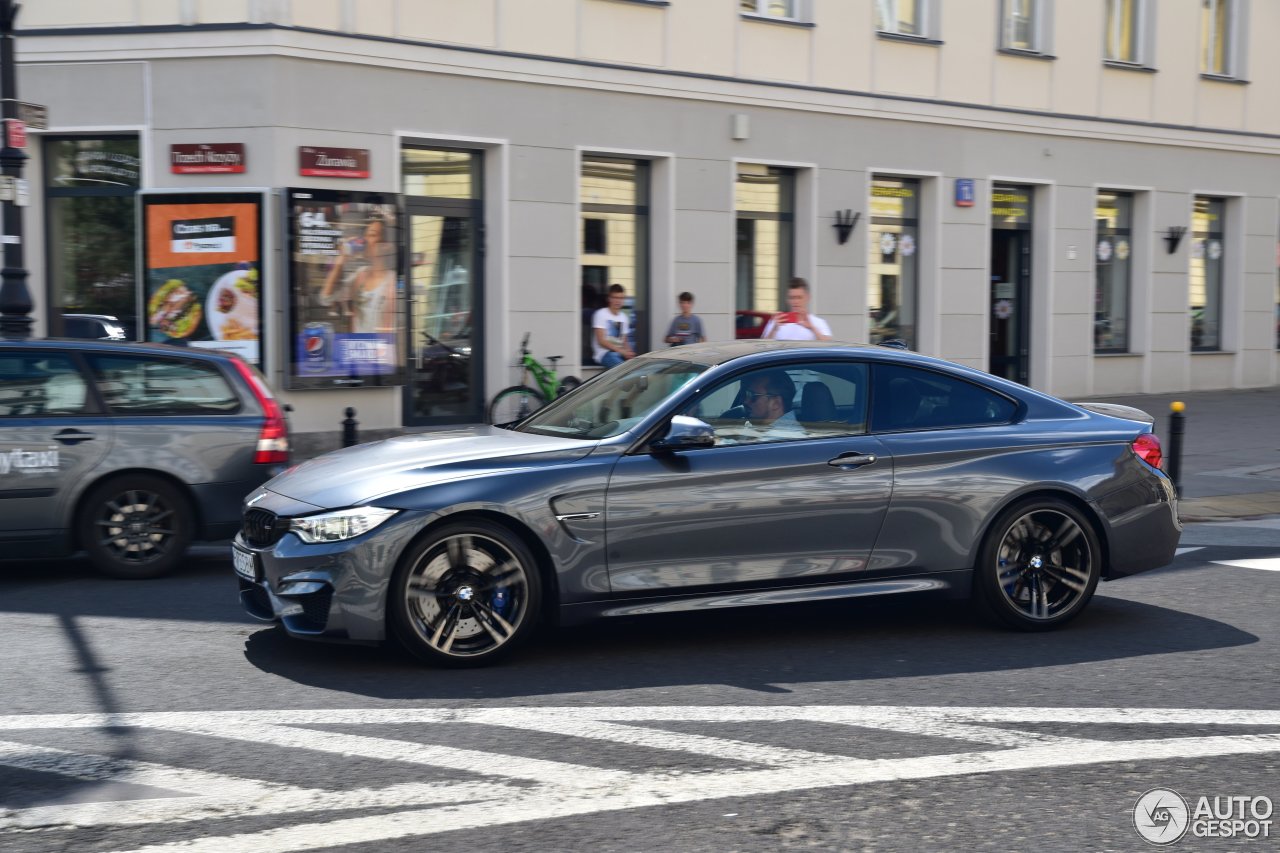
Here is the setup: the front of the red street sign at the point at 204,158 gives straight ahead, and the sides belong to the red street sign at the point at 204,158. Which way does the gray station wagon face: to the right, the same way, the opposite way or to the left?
to the right

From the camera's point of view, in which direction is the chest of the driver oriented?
to the viewer's left

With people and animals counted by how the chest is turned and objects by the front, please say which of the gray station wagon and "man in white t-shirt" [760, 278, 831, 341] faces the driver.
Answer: the man in white t-shirt

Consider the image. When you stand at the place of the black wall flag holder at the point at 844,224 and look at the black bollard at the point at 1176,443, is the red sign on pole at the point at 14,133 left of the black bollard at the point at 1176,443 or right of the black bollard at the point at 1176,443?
right

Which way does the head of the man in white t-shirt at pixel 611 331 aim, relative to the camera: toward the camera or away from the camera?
toward the camera

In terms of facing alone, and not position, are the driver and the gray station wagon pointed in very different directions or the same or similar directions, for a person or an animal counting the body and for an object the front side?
same or similar directions

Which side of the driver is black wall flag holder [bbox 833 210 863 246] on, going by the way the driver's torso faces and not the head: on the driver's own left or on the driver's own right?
on the driver's own right

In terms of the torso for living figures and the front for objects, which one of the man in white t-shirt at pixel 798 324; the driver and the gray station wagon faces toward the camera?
the man in white t-shirt

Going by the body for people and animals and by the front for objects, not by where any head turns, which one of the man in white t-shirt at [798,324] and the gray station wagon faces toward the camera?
the man in white t-shirt

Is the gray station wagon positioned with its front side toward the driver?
no

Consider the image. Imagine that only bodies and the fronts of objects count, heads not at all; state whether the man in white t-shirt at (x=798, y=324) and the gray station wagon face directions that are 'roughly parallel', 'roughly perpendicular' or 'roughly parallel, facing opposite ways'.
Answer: roughly perpendicular

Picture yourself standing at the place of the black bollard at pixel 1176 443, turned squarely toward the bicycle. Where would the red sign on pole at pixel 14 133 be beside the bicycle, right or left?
left

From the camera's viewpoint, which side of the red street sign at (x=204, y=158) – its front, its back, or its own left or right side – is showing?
front

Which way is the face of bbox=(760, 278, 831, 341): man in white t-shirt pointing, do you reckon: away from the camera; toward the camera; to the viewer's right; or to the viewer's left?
toward the camera

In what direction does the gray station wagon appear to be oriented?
to the viewer's left

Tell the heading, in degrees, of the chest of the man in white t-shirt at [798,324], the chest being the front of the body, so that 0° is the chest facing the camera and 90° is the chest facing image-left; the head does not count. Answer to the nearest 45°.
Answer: approximately 0°
